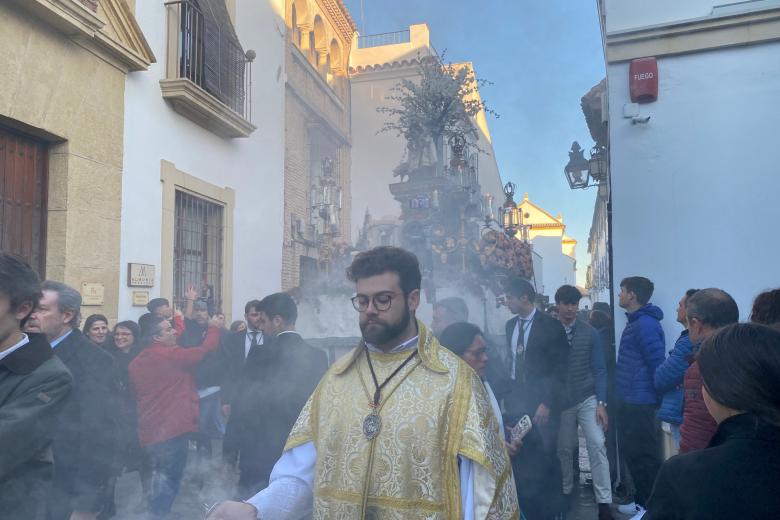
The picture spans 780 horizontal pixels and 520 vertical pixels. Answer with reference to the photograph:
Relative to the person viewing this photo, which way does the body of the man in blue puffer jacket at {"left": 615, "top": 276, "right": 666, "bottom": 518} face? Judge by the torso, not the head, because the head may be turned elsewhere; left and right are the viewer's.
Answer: facing to the left of the viewer

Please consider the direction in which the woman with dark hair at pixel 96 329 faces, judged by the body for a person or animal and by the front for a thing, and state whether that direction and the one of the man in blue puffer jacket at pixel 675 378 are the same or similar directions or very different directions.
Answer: very different directions

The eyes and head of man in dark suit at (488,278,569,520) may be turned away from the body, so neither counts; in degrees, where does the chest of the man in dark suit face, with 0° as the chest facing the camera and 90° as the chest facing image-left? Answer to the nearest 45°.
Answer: approximately 45°

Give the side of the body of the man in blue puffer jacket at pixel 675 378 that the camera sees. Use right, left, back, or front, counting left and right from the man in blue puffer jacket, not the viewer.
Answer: left

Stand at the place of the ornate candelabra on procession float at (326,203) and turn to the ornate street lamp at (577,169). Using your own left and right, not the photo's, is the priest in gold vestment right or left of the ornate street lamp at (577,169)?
right

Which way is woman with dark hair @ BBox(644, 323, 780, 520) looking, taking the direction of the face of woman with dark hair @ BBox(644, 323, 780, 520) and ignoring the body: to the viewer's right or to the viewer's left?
to the viewer's left

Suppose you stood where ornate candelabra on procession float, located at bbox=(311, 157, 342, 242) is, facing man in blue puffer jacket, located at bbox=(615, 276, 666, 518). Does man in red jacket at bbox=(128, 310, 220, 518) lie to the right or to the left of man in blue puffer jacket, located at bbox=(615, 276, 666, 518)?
right
